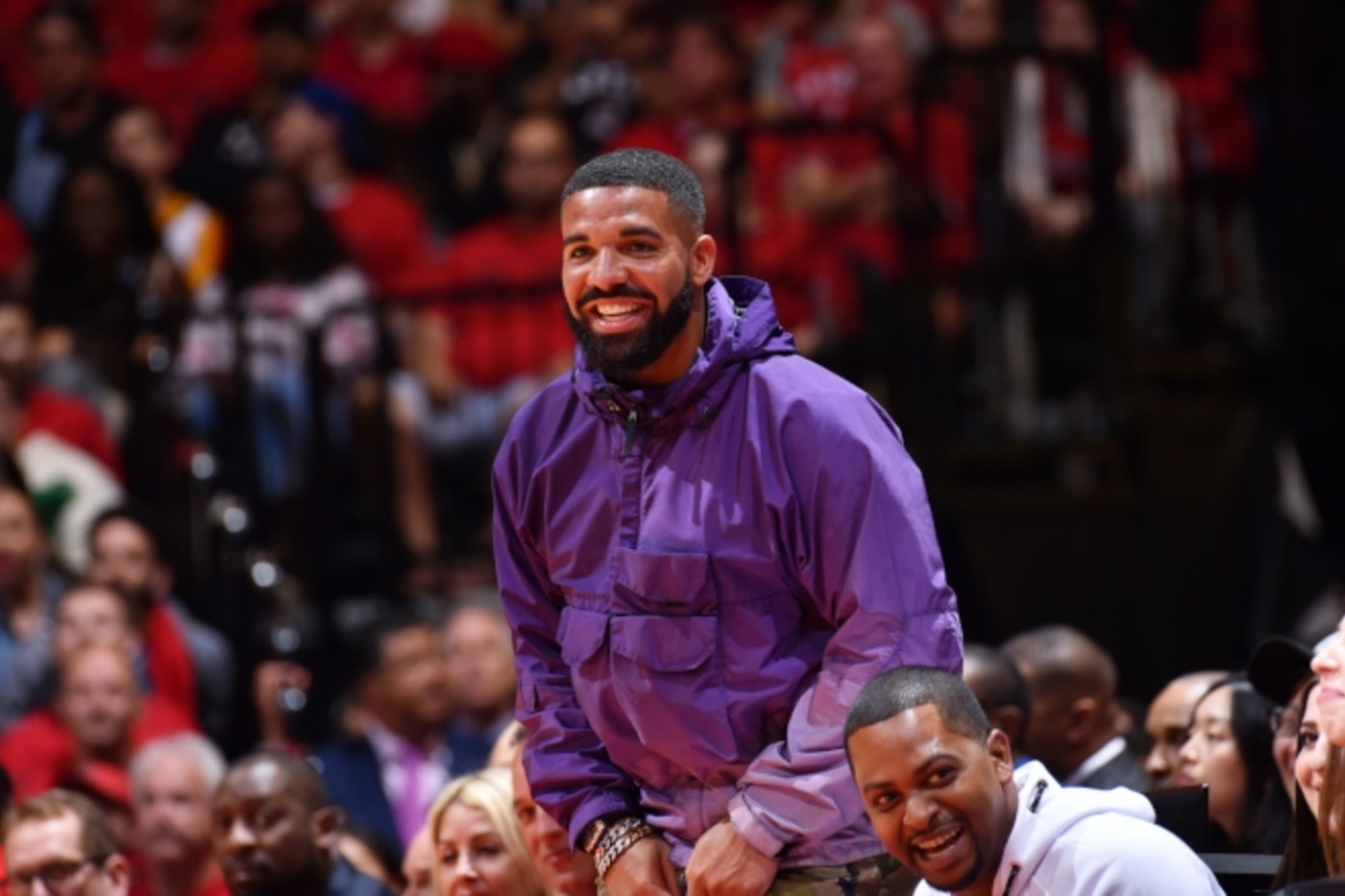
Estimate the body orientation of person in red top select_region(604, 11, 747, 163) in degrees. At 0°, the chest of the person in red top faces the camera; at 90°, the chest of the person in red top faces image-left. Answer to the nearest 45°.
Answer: approximately 45°

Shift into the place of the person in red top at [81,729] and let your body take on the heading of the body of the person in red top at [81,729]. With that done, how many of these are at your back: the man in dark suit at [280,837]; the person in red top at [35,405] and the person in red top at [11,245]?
2

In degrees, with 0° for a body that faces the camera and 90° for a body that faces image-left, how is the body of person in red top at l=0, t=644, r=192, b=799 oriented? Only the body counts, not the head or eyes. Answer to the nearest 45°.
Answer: approximately 0°

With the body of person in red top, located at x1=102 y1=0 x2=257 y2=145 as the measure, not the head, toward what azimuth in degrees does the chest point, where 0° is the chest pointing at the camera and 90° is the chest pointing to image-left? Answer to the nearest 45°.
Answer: approximately 0°

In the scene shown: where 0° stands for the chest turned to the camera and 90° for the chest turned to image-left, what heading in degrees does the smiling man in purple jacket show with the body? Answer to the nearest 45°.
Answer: approximately 45°

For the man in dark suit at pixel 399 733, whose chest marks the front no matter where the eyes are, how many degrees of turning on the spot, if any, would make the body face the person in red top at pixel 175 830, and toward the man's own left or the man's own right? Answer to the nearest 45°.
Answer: approximately 90° to the man's own right

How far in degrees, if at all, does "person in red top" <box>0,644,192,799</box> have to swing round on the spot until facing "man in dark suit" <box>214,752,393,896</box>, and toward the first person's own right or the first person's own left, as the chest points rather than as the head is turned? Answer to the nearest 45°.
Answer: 0° — they already face them

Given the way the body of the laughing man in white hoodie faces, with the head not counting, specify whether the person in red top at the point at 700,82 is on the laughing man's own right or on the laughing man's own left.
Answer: on the laughing man's own right

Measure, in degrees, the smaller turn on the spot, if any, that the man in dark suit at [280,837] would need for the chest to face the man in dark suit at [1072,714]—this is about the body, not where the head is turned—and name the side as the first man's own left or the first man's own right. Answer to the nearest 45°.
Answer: approximately 135° to the first man's own left

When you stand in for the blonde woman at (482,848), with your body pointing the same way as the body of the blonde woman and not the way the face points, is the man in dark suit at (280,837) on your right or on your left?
on your right
